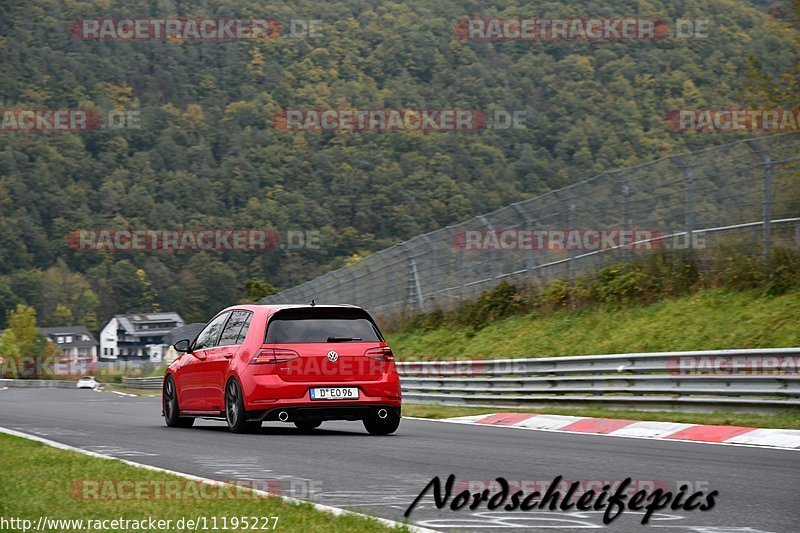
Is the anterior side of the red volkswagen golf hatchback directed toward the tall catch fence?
no

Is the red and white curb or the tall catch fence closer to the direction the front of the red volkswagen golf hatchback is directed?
the tall catch fence

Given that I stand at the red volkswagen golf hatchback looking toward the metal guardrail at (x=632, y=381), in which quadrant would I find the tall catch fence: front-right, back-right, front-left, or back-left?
front-left

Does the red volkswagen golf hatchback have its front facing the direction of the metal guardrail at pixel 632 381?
no

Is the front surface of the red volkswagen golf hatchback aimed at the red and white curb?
no

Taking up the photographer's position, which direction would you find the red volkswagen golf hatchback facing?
facing away from the viewer and to the left of the viewer
